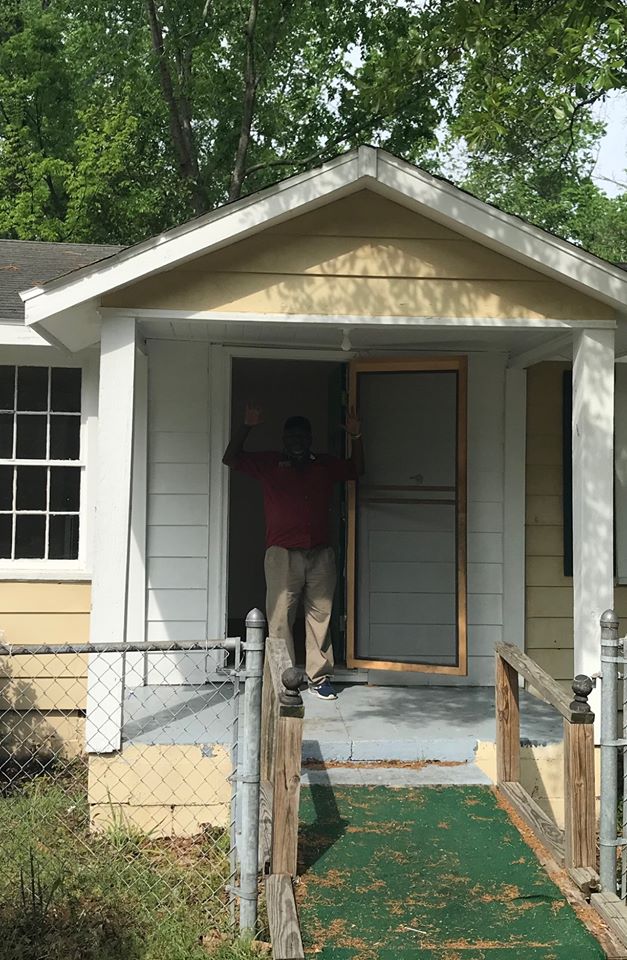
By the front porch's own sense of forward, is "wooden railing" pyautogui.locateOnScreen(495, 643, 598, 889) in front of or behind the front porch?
in front

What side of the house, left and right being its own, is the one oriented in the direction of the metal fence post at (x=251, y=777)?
front

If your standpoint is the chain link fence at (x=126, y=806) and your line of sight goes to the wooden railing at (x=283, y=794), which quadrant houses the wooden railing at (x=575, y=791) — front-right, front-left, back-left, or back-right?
front-left

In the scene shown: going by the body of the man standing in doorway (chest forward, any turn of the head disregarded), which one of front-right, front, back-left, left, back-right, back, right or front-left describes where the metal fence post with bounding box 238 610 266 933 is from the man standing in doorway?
front

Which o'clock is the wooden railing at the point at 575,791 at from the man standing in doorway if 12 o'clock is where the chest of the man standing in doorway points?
The wooden railing is roughly at 11 o'clock from the man standing in doorway.

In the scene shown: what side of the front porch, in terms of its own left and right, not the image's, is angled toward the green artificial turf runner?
front

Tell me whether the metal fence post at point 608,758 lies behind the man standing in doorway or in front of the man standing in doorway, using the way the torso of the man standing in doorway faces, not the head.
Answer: in front

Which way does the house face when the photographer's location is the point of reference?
facing the viewer

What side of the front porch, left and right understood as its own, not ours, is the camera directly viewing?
front

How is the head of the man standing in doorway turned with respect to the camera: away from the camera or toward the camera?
toward the camera

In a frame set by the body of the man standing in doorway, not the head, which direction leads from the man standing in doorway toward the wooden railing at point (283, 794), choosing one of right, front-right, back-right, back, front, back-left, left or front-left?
front

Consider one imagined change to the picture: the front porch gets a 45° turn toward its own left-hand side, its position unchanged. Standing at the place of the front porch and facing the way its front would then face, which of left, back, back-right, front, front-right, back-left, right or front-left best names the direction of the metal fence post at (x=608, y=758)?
front
